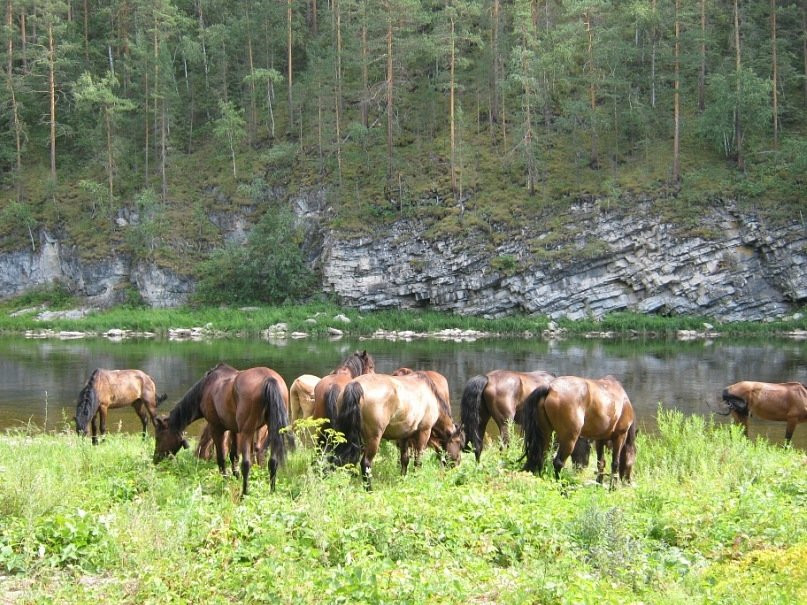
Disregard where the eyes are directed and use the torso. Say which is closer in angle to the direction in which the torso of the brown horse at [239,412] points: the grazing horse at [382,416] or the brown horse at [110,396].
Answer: the brown horse

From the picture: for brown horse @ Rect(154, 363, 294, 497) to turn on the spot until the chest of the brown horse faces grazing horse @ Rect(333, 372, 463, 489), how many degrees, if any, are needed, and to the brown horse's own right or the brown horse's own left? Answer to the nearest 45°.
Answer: approximately 135° to the brown horse's own right

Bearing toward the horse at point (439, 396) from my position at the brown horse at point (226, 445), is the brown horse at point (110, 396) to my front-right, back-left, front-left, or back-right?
back-left

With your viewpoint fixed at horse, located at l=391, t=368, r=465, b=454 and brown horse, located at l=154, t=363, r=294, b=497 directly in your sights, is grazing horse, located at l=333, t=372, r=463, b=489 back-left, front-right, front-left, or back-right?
front-left

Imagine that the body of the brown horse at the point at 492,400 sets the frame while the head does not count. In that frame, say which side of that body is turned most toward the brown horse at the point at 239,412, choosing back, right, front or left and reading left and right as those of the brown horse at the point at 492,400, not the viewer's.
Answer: back

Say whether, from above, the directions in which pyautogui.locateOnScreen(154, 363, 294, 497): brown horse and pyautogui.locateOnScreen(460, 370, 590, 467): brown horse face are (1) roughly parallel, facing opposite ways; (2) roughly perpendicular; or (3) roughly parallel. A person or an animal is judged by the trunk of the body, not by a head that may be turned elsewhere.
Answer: roughly perpendicular

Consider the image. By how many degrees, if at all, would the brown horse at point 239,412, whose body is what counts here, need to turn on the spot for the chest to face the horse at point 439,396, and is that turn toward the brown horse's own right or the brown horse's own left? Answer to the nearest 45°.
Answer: approximately 90° to the brown horse's own right

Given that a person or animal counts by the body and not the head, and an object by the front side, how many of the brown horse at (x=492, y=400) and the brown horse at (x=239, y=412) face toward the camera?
0

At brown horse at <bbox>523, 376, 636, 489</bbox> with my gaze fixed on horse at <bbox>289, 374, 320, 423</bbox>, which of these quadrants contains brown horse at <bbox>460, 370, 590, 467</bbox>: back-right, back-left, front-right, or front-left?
front-right

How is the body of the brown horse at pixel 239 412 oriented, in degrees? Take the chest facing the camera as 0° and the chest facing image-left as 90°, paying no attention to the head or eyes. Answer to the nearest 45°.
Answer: approximately 135°

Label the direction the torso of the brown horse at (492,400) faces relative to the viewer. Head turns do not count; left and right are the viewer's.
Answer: facing away from the viewer and to the right of the viewer

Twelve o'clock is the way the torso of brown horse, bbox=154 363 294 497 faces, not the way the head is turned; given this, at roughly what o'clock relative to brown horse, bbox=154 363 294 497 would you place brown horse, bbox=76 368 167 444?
brown horse, bbox=76 368 167 444 is roughly at 1 o'clock from brown horse, bbox=154 363 294 497.

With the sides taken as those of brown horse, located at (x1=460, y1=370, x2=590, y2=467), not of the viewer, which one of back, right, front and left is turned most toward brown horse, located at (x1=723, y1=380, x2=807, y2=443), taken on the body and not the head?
front
